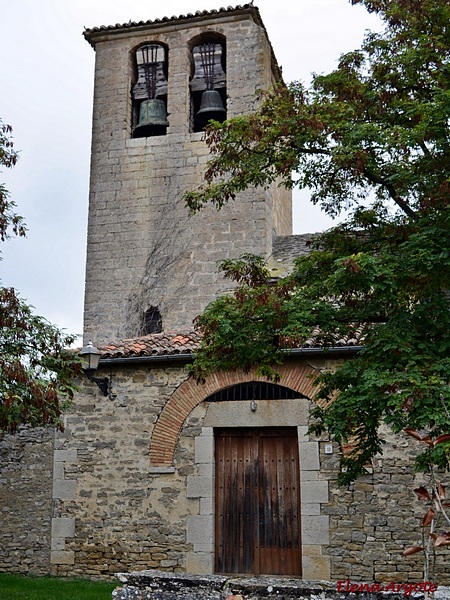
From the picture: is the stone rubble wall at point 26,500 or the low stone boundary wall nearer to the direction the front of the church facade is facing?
the low stone boundary wall

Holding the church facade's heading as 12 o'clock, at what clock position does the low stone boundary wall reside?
The low stone boundary wall is roughly at 12 o'clock from the church facade.

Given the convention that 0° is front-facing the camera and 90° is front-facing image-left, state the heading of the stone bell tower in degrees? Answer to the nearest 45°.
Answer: approximately 0°

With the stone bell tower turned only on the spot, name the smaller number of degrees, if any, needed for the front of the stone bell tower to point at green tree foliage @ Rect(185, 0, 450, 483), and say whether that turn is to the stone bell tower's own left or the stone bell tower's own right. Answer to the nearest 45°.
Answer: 0° — it already faces it

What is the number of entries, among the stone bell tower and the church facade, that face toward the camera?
2

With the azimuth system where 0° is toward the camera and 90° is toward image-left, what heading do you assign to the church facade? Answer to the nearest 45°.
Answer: approximately 0°
